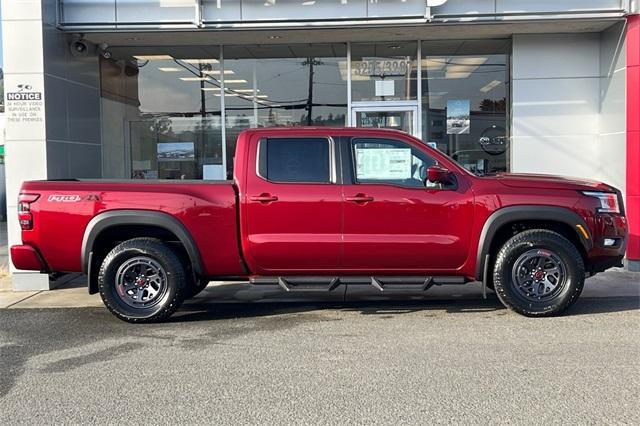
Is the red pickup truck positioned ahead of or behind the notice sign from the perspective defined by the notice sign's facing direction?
ahead

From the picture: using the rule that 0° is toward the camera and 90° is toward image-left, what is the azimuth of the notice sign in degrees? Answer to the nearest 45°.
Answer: approximately 0°

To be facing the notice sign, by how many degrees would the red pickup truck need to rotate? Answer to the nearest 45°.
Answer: approximately 135° to its left

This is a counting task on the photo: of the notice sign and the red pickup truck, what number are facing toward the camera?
1

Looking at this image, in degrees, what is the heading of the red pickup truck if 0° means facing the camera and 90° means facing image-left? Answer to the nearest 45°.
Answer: approximately 270°
